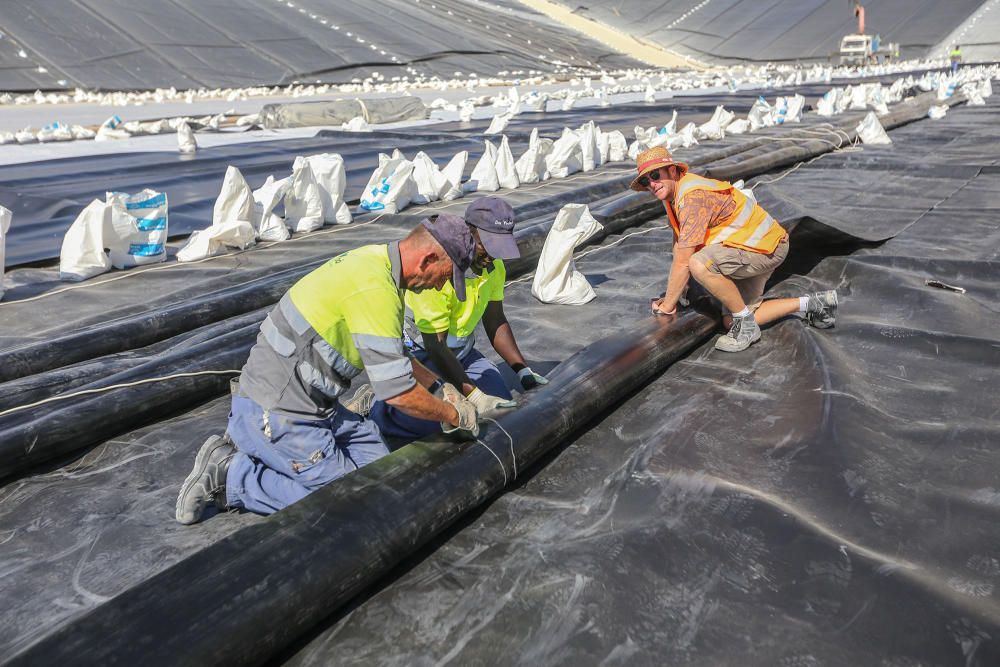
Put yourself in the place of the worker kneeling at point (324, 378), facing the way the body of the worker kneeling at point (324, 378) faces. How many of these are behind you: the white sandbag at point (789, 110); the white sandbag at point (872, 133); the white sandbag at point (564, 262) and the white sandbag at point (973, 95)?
0

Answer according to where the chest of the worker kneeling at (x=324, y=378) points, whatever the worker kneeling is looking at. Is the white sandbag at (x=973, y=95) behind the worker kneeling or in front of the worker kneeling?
in front

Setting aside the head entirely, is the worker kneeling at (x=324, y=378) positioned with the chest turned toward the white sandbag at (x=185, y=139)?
no

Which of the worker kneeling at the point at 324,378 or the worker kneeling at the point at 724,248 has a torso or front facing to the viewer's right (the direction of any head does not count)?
the worker kneeling at the point at 324,378

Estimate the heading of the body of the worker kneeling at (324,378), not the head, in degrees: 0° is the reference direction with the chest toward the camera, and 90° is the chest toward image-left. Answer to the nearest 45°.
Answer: approximately 270°

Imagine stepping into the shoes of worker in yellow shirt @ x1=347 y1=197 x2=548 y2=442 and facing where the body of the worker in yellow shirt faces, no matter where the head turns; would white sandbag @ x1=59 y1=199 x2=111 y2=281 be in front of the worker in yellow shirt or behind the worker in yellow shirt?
behind

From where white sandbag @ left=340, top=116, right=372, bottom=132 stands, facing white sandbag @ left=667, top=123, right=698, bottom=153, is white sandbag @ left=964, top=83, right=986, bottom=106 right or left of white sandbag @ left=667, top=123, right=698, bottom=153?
left

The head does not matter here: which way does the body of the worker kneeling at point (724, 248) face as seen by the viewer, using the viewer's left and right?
facing to the left of the viewer

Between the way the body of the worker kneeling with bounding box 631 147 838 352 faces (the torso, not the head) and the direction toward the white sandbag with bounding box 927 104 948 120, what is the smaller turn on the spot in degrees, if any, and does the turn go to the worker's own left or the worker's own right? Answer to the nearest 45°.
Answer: approximately 90° to the worker's own right

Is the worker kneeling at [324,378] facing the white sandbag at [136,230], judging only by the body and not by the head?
no

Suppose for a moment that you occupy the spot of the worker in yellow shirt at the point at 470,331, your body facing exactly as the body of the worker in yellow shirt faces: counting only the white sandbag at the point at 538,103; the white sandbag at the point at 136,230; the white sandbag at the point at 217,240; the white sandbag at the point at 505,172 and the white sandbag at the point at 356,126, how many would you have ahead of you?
0

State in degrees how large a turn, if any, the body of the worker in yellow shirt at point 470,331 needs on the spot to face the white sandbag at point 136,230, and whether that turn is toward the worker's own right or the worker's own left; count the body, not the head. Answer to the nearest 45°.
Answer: approximately 180°

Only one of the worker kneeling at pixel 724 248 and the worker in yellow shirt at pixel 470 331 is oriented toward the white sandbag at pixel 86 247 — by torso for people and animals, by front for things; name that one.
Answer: the worker kneeling

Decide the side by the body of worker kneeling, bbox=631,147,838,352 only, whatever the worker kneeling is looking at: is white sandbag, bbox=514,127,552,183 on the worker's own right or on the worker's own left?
on the worker's own right
